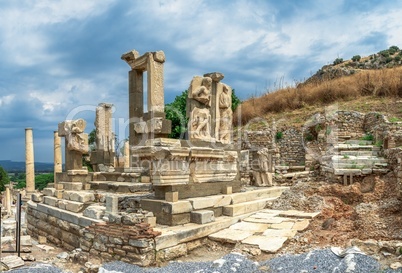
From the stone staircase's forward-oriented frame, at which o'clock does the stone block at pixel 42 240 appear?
The stone block is roughly at 2 o'clock from the stone staircase.

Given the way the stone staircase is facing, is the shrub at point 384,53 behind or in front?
behind

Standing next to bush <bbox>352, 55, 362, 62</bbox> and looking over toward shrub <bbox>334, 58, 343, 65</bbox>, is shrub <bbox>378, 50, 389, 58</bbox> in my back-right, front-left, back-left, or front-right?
back-right

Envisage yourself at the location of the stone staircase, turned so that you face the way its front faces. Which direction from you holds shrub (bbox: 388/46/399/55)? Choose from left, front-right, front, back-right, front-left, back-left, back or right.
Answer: back

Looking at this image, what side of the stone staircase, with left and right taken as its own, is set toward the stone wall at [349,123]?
back

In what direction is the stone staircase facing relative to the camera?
toward the camera

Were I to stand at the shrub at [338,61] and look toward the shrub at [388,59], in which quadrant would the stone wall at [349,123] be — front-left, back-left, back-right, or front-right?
front-right

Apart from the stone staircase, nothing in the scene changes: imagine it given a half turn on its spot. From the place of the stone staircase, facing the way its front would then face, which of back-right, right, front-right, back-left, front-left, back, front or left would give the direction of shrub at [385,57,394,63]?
front

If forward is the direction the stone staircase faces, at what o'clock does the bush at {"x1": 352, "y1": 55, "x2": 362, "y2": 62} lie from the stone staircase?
The bush is roughly at 6 o'clock from the stone staircase.

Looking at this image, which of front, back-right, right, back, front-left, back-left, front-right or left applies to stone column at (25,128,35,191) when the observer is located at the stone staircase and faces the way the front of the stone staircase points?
right

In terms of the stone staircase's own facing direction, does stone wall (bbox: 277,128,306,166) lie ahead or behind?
behind

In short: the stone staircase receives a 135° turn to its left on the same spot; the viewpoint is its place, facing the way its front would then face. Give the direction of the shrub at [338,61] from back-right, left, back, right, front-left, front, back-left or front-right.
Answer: front-left

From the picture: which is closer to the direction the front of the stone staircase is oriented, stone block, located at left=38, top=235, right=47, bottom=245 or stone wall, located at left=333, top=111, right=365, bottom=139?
the stone block
